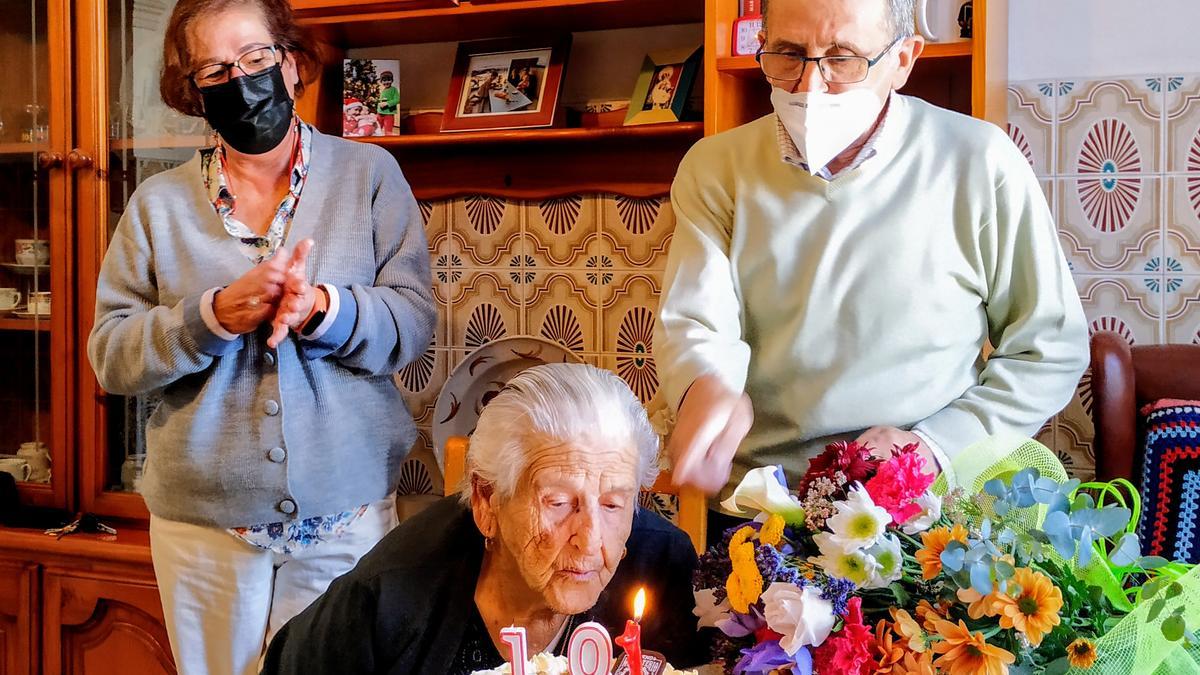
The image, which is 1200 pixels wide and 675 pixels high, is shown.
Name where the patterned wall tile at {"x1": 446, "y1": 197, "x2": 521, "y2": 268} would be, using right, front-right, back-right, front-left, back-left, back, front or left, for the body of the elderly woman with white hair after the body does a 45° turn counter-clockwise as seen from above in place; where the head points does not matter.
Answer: left

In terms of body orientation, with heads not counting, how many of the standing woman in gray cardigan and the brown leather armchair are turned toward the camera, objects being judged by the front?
2

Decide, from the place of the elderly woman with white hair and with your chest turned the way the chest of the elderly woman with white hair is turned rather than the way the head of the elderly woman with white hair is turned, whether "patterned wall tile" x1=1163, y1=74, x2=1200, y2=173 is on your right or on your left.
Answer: on your left

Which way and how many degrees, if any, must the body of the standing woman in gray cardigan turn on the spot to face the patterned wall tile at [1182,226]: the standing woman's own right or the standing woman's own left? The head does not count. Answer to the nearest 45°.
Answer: approximately 90° to the standing woman's own left

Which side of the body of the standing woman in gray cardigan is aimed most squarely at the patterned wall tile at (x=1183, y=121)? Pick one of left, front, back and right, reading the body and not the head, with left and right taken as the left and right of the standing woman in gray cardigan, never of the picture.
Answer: left

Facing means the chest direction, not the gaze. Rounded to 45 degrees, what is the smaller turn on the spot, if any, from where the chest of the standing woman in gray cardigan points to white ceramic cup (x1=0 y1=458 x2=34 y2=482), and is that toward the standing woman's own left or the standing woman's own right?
approximately 135° to the standing woman's own right

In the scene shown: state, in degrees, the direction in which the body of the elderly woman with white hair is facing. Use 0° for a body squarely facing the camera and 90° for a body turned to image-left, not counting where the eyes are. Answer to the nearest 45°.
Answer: approximately 315°

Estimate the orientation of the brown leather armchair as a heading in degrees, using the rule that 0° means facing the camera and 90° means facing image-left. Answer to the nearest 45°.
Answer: approximately 0°

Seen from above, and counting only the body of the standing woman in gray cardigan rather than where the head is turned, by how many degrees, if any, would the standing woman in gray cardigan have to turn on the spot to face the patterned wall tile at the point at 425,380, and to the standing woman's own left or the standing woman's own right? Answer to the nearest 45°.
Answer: approximately 135° to the standing woman's own left

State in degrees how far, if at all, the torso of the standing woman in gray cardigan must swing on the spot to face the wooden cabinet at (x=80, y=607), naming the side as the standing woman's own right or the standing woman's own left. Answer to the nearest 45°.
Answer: approximately 135° to the standing woman's own right
